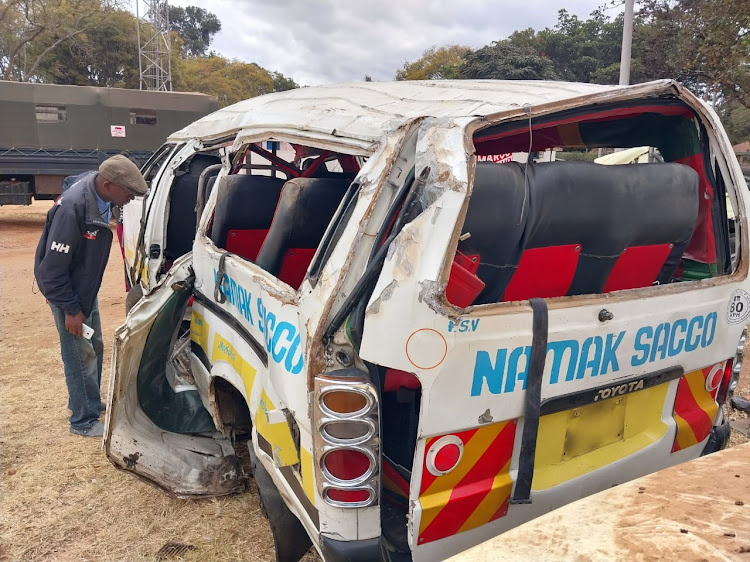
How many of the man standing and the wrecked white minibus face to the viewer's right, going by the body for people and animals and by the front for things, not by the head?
1

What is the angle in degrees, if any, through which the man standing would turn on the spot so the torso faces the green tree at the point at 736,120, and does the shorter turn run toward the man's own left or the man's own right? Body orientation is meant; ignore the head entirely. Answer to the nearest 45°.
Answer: approximately 45° to the man's own left

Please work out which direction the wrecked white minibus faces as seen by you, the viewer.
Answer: facing away from the viewer and to the left of the viewer

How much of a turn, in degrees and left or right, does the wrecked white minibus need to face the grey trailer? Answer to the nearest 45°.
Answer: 0° — it already faces it

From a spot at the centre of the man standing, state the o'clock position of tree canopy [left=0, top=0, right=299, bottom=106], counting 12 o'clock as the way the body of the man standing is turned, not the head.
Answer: The tree canopy is roughly at 9 o'clock from the man standing.

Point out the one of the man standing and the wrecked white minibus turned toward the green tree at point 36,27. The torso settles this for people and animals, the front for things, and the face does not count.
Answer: the wrecked white minibus

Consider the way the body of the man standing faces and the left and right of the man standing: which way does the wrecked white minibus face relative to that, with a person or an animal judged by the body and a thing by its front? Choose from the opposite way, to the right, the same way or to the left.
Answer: to the left

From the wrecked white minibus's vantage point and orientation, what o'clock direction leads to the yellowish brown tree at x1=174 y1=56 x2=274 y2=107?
The yellowish brown tree is roughly at 1 o'clock from the wrecked white minibus.

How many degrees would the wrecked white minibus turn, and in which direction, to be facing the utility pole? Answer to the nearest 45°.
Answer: approximately 45° to its right

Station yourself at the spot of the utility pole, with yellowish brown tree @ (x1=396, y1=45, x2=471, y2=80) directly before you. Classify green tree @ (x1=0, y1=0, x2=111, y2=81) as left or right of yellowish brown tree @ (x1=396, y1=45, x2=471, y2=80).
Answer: left

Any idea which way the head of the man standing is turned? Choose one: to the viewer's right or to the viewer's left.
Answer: to the viewer's right

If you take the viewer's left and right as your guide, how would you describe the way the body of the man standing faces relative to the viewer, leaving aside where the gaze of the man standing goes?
facing to the right of the viewer

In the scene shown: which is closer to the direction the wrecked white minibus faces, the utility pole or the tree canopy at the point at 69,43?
the tree canopy
